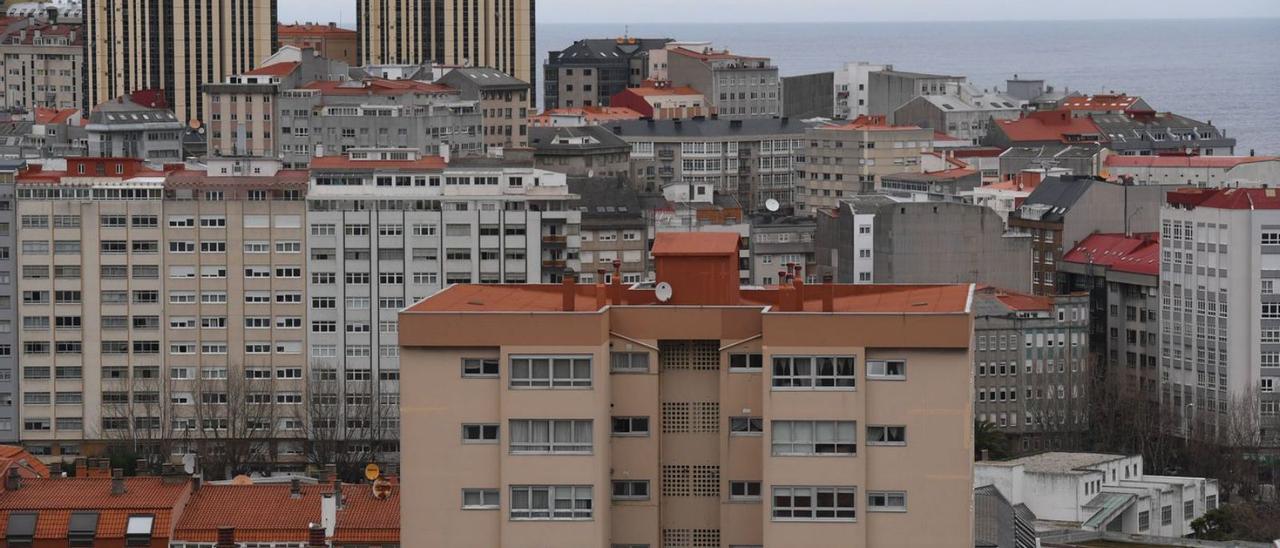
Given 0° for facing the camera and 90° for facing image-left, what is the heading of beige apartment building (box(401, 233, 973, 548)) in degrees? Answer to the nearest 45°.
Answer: approximately 0°
